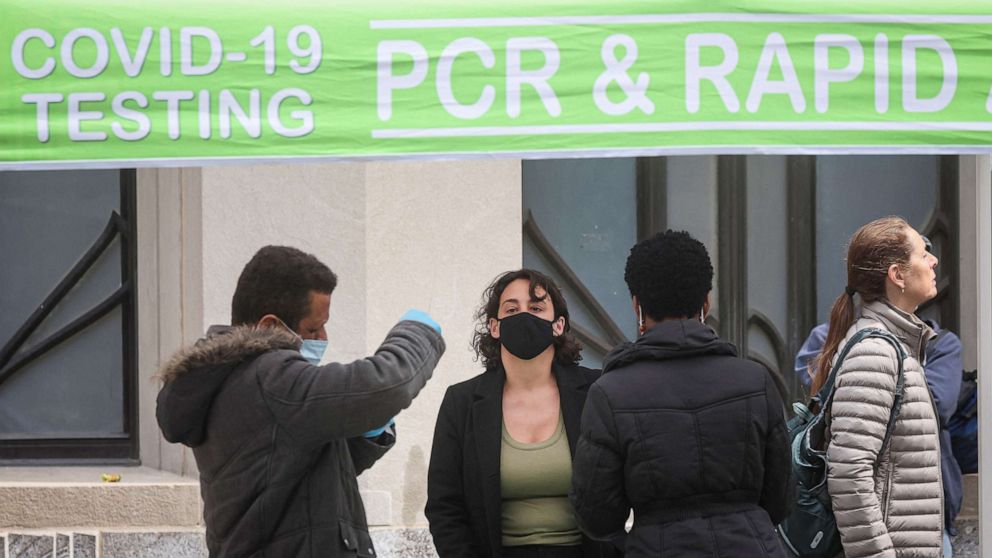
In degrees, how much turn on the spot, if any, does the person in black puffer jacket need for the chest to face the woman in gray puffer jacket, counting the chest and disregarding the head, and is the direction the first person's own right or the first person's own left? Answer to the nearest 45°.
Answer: approximately 45° to the first person's own right

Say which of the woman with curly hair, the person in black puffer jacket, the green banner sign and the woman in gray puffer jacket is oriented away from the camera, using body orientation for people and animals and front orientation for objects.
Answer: the person in black puffer jacket

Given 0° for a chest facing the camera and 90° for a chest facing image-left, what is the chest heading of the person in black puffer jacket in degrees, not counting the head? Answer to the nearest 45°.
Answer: approximately 180°

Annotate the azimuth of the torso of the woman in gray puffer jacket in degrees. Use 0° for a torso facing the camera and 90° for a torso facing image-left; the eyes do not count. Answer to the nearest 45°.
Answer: approximately 270°

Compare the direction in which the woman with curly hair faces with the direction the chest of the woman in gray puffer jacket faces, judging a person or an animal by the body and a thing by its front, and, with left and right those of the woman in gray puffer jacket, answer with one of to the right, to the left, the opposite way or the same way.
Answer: to the right

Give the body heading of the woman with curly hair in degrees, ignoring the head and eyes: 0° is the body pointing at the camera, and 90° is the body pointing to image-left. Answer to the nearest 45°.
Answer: approximately 0°

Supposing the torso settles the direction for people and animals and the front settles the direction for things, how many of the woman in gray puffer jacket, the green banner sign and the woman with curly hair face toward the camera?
2

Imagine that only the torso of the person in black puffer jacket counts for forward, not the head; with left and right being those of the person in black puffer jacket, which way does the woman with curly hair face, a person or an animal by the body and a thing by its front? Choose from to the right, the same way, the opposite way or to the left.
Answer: the opposite way

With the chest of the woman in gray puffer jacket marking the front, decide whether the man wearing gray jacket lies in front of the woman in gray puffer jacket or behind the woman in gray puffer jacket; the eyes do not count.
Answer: behind

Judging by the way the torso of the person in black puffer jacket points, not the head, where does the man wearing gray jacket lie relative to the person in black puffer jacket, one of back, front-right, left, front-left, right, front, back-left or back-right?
left

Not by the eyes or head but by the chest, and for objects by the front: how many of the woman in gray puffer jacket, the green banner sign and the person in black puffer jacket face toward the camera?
1

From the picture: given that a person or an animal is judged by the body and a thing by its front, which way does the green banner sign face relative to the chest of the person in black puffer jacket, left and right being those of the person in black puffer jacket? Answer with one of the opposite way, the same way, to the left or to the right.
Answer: the opposite way

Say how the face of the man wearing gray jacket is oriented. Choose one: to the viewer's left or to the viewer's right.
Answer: to the viewer's right

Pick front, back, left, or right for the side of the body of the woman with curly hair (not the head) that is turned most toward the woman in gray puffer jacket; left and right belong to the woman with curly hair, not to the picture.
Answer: left
